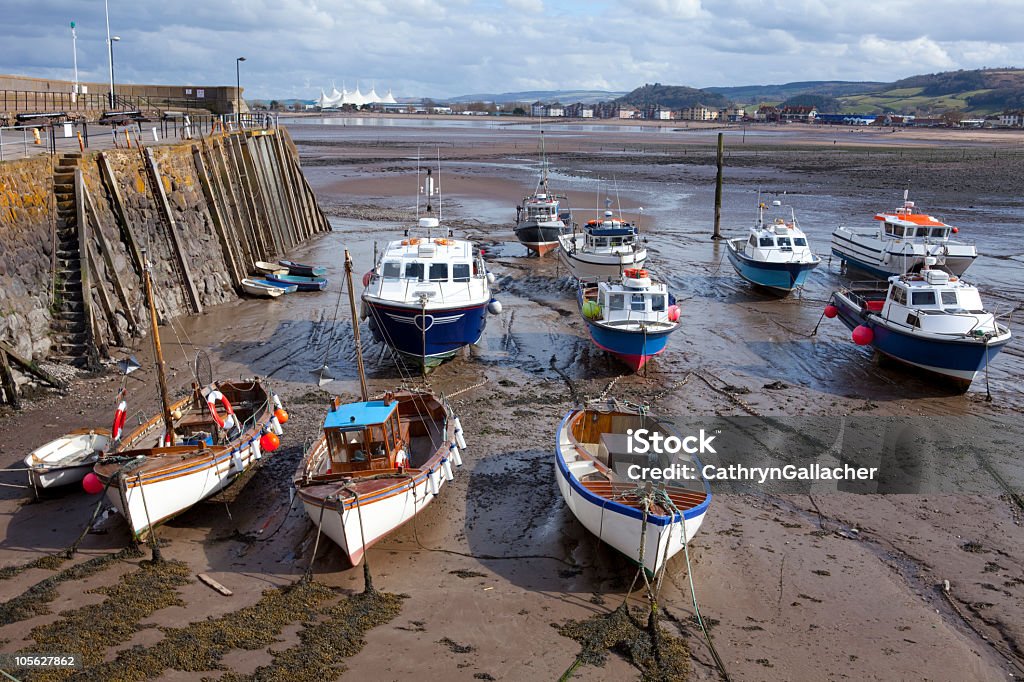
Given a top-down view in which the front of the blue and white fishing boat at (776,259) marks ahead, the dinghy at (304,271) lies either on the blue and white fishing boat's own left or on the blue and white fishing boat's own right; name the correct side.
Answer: on the blue and white fishing boat's own right

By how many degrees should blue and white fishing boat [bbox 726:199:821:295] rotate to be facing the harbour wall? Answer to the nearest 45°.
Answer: approximately 90° to its right

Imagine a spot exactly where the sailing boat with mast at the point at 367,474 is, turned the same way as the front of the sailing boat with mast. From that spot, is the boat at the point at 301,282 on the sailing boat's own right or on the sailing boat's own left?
on the sailing boat's own right

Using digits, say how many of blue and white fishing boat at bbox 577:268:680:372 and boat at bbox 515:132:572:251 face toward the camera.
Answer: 2

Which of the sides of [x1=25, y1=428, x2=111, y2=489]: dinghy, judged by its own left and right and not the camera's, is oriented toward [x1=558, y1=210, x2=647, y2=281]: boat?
back

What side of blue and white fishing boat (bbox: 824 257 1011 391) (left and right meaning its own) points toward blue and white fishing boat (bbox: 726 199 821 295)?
back

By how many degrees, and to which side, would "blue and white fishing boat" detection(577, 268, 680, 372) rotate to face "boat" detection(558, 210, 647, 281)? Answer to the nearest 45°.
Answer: approximately 180°

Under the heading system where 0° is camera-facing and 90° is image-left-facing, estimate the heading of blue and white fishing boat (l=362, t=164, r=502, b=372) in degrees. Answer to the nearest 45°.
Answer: approximately 0°

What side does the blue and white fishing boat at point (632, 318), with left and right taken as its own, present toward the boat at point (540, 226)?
back

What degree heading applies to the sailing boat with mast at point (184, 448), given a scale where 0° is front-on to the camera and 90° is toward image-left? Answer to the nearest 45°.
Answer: approximately 45°

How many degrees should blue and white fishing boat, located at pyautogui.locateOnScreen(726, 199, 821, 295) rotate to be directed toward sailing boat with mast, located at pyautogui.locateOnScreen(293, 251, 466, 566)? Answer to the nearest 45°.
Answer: approximately 45° to its right

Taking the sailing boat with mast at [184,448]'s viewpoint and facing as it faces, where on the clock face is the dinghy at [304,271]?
The dinghy is roughly at 5 o'clock from the sailing boat with mast.

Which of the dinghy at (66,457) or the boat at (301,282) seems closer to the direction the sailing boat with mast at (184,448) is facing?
the dinghy

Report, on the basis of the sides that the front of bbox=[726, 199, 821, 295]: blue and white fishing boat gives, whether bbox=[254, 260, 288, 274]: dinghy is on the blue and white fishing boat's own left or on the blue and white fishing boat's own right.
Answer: on the blue and white fishing boat's own right
